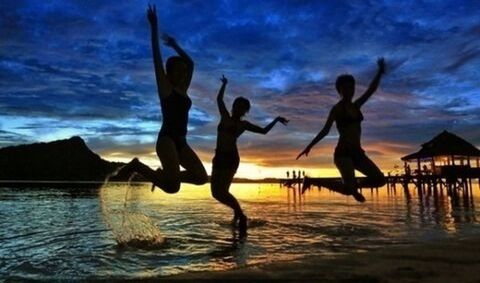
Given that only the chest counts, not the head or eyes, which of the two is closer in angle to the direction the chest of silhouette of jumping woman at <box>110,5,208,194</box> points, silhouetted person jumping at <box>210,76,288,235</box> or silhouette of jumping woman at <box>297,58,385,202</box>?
the silhouette of jumping woman

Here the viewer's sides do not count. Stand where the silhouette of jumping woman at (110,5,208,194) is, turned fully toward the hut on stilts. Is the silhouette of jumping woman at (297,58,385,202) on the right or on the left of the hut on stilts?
right

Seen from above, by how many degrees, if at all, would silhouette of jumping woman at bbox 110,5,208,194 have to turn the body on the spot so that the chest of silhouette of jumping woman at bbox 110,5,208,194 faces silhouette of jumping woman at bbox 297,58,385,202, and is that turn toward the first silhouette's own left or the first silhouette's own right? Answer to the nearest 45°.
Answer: approximately 45° to the first silhouette's own left

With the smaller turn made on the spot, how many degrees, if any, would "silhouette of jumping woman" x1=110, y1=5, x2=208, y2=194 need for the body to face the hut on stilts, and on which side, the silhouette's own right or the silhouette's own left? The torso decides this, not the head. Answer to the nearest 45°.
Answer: approximately 90° to the silhouette's own left
